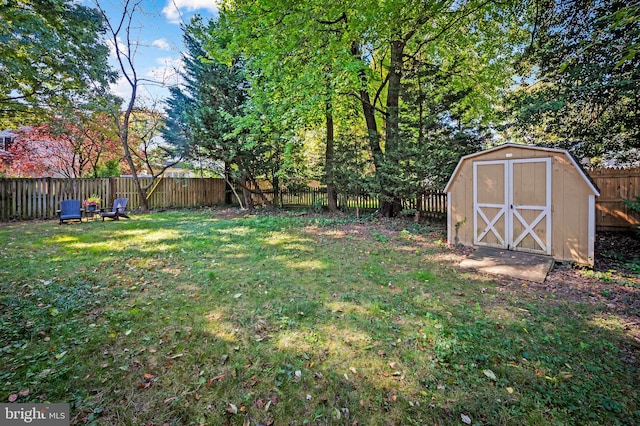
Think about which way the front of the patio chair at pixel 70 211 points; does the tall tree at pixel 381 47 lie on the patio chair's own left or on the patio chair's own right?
on the patio chair's own left

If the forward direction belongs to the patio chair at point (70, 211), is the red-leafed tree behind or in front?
behind

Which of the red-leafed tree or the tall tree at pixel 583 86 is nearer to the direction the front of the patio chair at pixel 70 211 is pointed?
the tall tree

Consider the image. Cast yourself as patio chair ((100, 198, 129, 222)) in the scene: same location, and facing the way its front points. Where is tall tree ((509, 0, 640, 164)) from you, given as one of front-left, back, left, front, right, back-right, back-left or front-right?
left

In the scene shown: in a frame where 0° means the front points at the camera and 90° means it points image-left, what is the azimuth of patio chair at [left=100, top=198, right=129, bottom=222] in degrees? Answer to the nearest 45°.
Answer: approximately 45°

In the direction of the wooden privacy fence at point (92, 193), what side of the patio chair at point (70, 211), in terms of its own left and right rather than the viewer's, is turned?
back

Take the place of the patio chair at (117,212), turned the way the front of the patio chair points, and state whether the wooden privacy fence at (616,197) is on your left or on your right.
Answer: on your left

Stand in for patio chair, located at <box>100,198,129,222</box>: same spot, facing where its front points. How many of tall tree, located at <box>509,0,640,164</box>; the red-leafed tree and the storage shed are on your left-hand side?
2

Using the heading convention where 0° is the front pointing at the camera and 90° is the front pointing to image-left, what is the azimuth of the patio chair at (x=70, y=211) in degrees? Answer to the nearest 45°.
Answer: approximately 0°

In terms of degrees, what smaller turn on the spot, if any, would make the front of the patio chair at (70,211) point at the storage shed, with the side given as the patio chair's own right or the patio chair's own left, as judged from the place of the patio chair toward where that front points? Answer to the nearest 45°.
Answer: approximately 45° to the patio chair's own left

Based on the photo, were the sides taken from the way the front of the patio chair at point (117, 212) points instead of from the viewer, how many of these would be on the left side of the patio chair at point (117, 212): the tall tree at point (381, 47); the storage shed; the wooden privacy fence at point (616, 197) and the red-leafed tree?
3

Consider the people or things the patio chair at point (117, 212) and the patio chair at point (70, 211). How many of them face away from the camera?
0

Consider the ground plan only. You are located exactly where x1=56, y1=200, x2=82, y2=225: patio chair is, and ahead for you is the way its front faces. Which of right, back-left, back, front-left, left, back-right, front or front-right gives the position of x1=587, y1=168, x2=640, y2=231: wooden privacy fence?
front-left
